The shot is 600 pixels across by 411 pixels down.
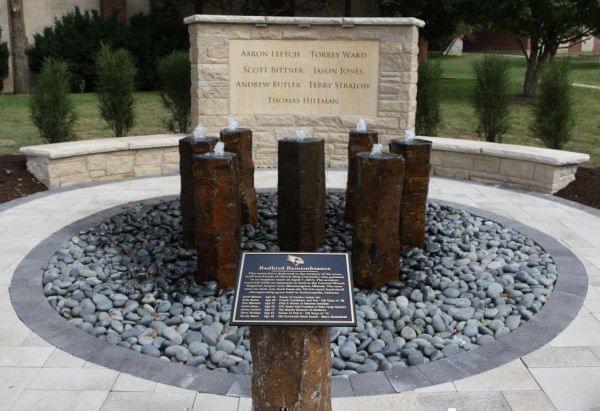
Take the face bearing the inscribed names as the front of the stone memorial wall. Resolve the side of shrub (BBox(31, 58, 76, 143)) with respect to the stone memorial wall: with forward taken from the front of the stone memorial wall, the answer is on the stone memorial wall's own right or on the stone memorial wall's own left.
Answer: on the stone memorial wall's own right

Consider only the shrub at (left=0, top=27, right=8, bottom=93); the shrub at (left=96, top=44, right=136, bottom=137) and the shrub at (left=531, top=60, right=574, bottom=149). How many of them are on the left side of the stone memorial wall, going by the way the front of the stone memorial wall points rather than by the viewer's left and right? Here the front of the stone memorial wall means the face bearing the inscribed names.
1

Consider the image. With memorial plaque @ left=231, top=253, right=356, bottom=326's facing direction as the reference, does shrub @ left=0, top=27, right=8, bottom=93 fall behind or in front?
behind

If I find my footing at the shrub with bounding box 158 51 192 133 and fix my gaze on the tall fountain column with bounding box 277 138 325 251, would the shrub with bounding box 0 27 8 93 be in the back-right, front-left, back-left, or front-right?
back-right

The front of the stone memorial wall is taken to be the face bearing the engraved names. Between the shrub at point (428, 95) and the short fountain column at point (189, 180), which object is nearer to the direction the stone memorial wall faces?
the short fountain column

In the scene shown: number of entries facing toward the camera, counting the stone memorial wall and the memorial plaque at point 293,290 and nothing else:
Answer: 2

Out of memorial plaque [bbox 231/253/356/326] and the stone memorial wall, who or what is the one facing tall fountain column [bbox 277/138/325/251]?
the stone memorial wall

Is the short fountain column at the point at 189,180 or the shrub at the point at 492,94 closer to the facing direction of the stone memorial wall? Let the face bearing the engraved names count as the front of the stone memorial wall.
the short fountain column

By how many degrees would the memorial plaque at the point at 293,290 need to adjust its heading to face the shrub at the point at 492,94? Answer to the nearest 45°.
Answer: approximately 135° to its left

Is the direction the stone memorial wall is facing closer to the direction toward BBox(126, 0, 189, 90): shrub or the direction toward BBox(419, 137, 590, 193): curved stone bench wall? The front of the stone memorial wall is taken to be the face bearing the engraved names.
the curved stone bench wall

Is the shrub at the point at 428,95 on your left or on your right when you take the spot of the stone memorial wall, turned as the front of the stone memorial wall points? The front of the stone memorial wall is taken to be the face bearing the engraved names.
on your left

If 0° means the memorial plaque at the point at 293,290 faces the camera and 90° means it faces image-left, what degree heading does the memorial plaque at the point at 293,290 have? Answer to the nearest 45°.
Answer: approximately 0°

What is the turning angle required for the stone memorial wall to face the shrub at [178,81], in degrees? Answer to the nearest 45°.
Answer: approximately 135° to its right

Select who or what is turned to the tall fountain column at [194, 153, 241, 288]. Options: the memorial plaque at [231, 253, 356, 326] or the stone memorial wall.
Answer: the stone memorial wall

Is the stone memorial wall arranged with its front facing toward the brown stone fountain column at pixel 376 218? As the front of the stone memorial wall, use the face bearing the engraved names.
yes
